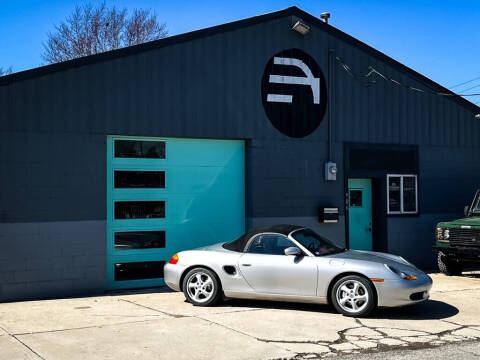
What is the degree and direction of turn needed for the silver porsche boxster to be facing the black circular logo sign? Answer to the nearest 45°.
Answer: approximately 90° to its left

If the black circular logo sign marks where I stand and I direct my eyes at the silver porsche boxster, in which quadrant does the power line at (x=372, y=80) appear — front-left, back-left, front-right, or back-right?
back-left

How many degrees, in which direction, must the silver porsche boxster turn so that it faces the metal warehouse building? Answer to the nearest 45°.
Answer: approximately 135° to its left

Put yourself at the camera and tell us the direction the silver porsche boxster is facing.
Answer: facing to the right of the viewer

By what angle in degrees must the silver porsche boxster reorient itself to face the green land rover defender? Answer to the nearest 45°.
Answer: approximately 45° to its left

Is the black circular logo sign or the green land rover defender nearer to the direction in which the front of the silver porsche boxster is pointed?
the green land rover defender
